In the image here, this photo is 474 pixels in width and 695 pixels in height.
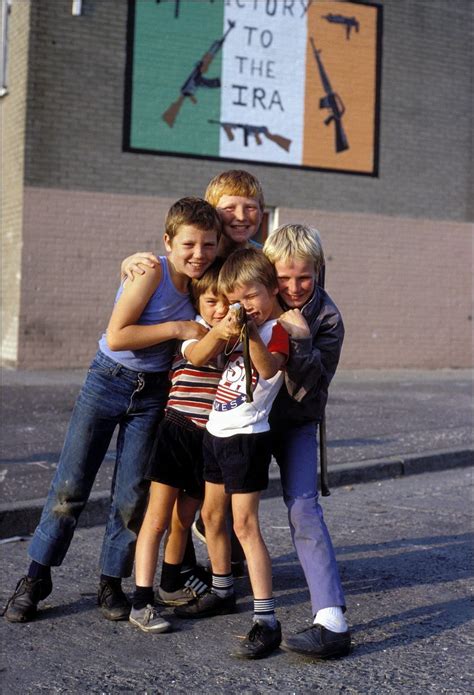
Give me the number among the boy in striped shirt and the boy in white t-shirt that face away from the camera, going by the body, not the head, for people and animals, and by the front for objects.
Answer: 0

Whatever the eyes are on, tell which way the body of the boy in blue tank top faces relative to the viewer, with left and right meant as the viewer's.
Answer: facing the viewer and to the right of the viewer

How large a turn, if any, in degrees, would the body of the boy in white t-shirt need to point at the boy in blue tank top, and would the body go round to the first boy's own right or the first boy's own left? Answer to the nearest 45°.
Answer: approximately 90° to the first boy's own right

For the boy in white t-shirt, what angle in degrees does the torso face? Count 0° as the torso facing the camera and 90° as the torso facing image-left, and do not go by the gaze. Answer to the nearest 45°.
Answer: approximately 45°

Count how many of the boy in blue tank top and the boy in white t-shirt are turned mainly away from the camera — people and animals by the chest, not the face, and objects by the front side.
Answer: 0

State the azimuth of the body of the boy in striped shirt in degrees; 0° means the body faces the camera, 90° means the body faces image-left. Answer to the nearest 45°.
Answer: approximately 315°
